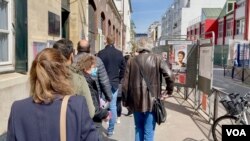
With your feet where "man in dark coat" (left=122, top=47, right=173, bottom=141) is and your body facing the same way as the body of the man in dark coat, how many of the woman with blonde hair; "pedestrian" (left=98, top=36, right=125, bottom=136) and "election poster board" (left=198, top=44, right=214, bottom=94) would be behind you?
1

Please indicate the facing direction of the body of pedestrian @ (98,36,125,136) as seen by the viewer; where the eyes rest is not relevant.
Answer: away from the camera

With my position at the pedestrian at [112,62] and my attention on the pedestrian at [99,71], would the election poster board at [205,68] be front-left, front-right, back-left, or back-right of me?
back-left

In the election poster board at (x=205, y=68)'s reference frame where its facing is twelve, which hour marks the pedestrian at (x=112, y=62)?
The pedestrian is roughly at 12 o'clock from the election poster board.

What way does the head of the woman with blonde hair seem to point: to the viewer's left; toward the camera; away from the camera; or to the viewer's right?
away from the camera

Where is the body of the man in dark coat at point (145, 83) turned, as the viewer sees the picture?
away from the camera

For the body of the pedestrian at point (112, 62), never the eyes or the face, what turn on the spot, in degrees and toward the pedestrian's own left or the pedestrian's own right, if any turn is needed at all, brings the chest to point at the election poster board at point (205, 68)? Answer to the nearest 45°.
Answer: approximately 45° to the pedestrian's own right

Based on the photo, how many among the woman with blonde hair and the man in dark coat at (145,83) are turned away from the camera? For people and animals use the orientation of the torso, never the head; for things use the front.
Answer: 2
